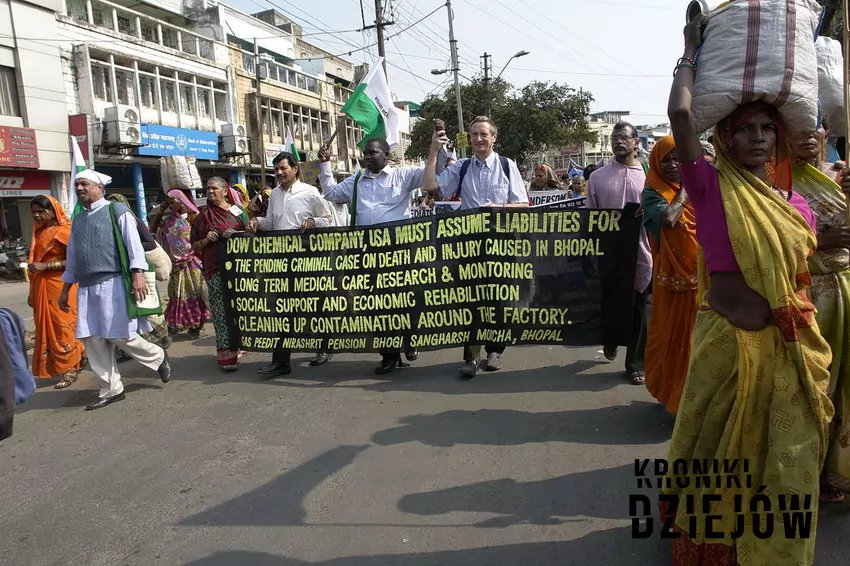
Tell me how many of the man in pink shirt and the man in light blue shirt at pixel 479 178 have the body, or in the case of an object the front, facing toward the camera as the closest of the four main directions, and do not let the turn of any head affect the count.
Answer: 2

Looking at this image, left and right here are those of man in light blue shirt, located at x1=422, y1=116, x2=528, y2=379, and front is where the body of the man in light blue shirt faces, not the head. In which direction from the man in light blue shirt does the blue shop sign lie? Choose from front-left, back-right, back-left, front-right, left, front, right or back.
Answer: back-right

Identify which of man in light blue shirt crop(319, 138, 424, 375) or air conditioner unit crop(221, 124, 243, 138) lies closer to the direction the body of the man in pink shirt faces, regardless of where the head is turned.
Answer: the man in light blue shirt

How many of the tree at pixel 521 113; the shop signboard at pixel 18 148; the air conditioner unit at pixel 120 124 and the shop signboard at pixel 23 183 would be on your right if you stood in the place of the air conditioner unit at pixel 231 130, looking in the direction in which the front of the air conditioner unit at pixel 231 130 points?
3

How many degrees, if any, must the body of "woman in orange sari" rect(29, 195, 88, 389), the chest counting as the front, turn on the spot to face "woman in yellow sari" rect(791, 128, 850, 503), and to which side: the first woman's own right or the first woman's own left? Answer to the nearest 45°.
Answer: approximately 90° to the first woman's own left

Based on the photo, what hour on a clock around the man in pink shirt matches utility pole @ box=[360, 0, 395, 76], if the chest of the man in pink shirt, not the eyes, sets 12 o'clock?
The utility pole is roughly at 5 o'clock from the man in pink shirt.

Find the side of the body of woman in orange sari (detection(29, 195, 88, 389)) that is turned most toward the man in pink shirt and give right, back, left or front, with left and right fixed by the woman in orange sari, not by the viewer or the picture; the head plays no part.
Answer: left

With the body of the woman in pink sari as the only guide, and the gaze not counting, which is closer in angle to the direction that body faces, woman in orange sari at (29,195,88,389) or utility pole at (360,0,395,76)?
the woman in orange sari

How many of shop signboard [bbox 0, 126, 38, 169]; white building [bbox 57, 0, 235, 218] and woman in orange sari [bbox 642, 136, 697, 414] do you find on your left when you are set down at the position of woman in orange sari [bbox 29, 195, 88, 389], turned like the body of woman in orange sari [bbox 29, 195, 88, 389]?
1

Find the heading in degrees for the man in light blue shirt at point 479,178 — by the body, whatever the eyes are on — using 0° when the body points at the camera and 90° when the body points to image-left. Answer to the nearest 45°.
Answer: approximately 0°

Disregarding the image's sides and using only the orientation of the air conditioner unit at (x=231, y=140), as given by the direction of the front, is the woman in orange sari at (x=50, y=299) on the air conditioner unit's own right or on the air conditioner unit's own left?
on the air conditioner unit's own right

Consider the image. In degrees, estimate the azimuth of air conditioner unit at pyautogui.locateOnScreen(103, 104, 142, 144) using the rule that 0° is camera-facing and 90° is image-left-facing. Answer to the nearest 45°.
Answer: approximately 315°

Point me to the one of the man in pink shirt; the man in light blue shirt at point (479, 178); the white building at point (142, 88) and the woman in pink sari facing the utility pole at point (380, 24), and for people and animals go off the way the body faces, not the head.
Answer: the white building

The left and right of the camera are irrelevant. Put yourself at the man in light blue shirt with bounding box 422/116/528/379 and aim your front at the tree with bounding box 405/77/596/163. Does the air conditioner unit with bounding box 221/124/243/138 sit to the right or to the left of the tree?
left
